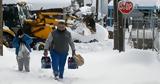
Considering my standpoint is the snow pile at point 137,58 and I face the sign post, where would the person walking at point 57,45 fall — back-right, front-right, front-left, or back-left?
back-left

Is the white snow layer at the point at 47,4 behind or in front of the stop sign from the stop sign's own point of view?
behind

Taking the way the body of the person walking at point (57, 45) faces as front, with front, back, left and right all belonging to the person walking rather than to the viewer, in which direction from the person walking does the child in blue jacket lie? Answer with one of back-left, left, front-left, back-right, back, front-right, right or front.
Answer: back-right

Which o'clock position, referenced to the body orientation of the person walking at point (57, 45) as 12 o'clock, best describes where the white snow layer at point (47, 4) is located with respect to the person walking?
The white snow layer is roughly at 6 o'clock from the person walking.

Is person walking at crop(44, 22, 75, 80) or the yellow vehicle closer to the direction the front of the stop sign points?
the person walking

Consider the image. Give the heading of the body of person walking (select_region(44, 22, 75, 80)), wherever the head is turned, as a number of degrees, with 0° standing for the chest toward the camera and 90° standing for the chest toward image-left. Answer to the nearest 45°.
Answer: approximately 0°

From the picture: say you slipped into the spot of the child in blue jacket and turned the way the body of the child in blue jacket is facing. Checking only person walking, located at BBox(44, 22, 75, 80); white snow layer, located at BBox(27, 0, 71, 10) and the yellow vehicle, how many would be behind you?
2
